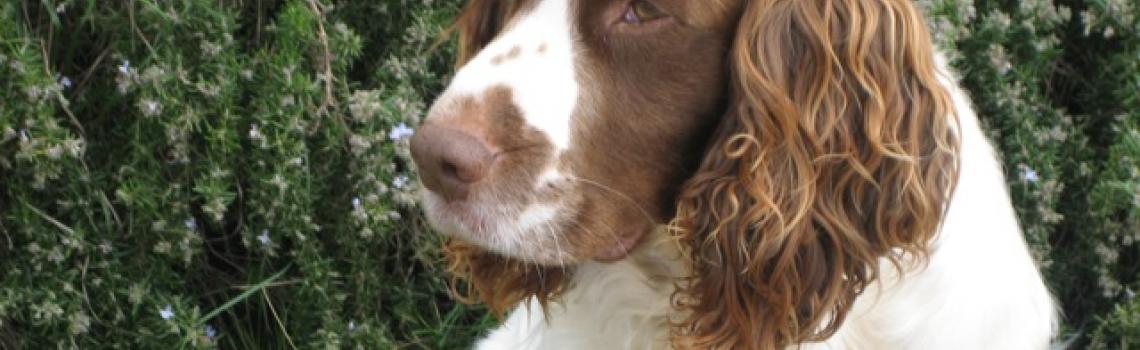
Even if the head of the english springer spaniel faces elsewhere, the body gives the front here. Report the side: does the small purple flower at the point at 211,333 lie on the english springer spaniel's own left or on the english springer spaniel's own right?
on the english springer spaniel's own right

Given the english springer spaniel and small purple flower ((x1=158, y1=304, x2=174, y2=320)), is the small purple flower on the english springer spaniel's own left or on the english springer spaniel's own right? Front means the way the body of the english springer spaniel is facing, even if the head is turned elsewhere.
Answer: on the english springer spaniel's own right

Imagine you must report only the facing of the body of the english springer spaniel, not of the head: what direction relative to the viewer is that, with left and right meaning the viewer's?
facing the viewer and to the left of the viewer

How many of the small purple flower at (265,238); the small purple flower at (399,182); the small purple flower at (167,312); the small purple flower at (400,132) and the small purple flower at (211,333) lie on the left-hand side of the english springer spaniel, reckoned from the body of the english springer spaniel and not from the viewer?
0

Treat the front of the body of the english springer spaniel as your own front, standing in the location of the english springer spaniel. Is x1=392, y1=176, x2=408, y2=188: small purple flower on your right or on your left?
on your right

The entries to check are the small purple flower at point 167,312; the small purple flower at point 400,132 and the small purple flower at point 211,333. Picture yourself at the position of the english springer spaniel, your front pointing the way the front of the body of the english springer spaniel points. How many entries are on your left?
0

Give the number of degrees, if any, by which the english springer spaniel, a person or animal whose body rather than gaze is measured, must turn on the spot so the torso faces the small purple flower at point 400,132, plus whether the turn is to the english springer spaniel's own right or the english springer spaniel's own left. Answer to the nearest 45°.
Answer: approximately 90° to the english springer spaniel's own right
